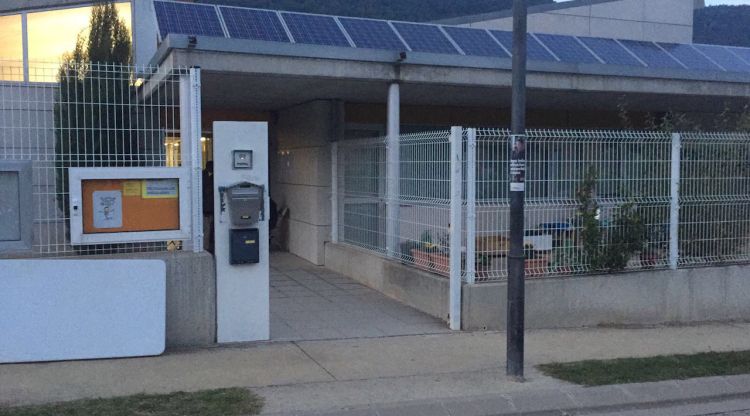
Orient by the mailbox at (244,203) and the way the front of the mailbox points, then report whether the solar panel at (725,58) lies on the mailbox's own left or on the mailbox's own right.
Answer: on the mailbox's own left

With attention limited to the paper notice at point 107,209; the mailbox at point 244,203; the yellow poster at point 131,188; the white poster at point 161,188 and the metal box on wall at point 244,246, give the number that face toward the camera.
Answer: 5

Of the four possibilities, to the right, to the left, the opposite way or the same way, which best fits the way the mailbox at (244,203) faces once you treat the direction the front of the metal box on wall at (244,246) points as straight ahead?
the same way

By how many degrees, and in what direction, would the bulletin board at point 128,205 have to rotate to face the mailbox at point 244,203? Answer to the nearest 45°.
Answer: approximately 90° to its left

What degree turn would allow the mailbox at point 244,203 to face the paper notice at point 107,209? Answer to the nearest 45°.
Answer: approximately 90° to its right

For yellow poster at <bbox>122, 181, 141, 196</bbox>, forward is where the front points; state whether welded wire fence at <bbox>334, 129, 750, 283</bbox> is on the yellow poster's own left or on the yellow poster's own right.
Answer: on the yellow poster's own left

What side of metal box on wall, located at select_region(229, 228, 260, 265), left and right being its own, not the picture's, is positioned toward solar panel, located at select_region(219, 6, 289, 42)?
back

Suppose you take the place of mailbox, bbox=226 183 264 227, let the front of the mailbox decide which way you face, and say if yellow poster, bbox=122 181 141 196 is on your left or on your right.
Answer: on your right

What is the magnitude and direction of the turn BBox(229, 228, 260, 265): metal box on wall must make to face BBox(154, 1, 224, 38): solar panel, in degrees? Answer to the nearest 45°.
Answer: approximately 180°

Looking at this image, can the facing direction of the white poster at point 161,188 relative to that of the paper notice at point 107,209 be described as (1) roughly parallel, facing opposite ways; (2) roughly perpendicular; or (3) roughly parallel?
roughly parallel

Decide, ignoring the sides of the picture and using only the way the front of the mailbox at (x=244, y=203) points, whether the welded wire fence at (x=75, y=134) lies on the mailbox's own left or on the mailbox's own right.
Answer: on the mailbox's own right

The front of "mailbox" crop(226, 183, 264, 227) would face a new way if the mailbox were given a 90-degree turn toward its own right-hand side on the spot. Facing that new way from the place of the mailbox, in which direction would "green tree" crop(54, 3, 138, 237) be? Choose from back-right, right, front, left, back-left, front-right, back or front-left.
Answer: front

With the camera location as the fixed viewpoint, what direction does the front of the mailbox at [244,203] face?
facing the viewer

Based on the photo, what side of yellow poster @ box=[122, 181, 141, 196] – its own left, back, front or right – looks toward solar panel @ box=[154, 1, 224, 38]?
back

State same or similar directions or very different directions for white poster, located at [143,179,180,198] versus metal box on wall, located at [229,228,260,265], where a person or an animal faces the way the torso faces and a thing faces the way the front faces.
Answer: same or similar directions

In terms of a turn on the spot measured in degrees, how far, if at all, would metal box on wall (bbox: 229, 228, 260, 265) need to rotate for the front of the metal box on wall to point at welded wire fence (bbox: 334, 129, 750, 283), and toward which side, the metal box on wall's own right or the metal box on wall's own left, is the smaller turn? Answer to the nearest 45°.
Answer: approximately 90° to the metal box on wall's own left

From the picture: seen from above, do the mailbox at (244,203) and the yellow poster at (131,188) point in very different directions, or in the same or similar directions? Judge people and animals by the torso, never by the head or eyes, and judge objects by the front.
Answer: same or similar directions
